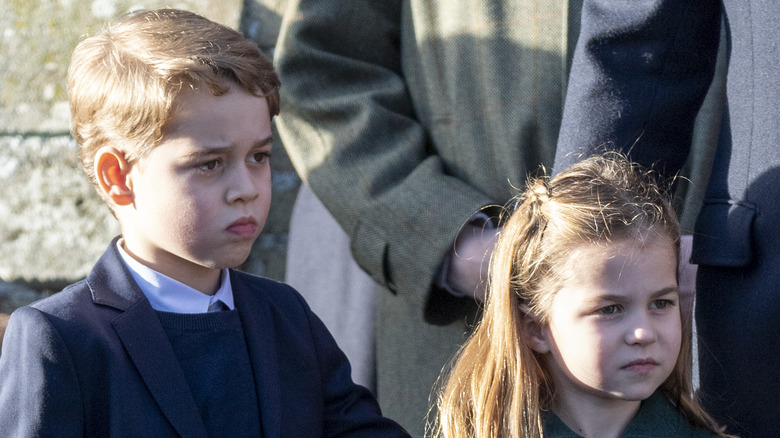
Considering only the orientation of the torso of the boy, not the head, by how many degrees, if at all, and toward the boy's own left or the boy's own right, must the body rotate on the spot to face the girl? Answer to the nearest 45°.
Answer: approximately 45° to the boy's own left

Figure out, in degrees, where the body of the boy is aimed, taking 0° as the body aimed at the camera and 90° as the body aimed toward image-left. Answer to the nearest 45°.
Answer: approximately 315°
